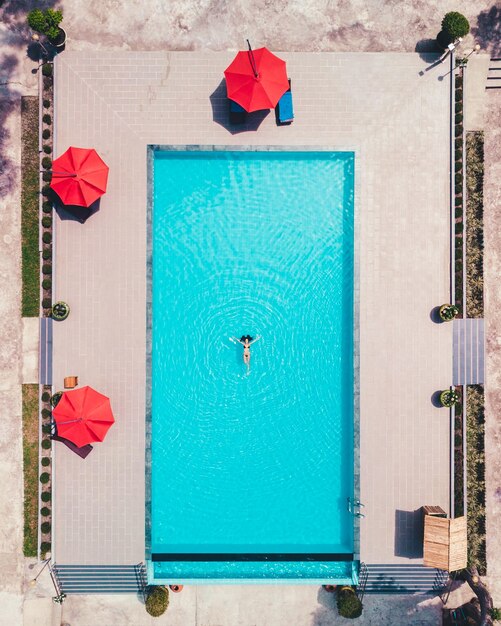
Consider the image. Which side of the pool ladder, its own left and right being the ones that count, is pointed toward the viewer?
left

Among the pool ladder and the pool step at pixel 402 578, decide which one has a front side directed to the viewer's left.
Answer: the pool ladder

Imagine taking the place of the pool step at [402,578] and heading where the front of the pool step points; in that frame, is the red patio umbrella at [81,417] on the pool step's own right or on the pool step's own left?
on the pool step's own right

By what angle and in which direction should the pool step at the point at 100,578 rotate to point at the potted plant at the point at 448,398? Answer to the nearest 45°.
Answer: approximately 90° to its left

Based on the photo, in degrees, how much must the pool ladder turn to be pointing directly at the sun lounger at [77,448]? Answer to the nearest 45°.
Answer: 0° — it already faces it

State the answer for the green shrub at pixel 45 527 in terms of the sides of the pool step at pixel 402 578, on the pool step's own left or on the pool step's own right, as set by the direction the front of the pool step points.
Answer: on the pool step's own right

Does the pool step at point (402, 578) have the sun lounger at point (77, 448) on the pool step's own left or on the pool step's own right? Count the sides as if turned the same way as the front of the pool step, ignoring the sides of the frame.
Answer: on the pool step's own right

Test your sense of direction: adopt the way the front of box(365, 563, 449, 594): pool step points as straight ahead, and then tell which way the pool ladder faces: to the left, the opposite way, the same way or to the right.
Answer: to the right
